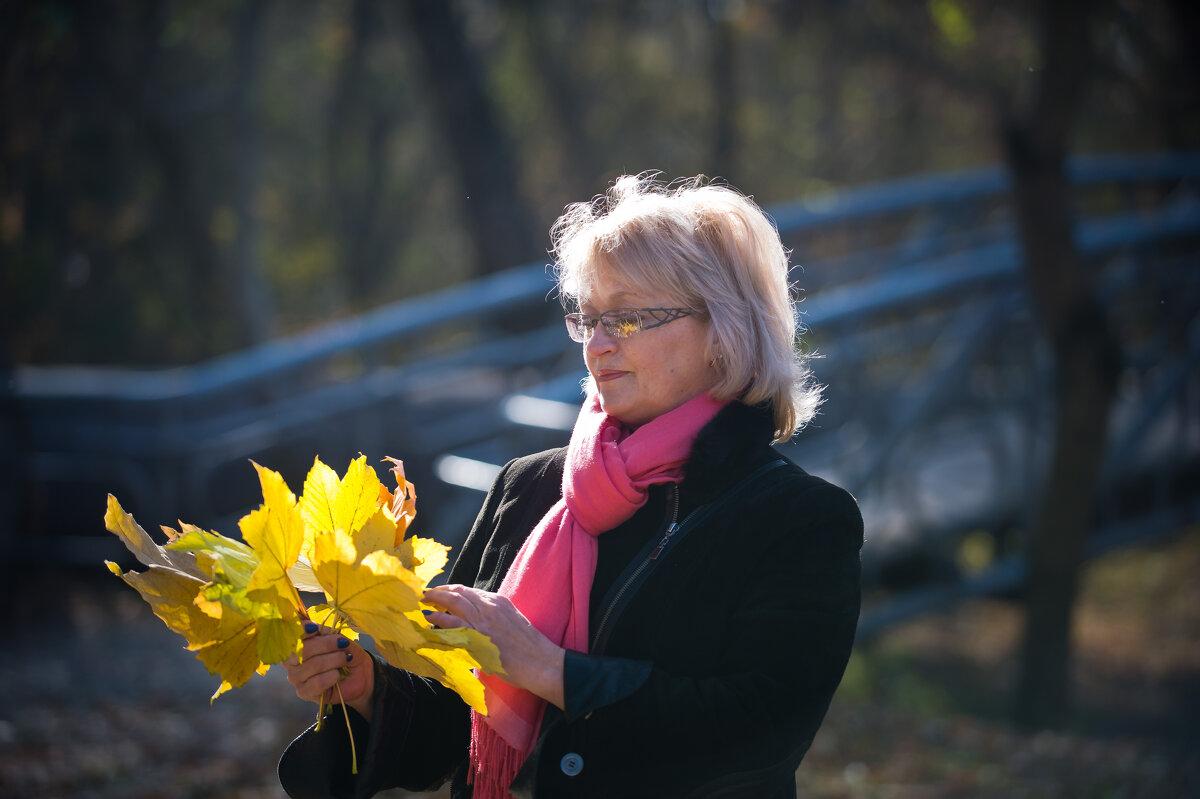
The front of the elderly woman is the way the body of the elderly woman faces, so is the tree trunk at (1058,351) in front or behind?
behind

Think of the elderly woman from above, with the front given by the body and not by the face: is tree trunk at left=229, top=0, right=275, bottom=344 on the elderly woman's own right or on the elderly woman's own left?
on the elderly woman's own right

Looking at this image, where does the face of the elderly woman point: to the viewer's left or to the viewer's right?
to the viewer's left

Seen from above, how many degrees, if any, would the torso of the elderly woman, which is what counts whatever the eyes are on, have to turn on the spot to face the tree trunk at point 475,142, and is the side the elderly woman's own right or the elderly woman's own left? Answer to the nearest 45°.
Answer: approximately 135° to the elderly woman's own right

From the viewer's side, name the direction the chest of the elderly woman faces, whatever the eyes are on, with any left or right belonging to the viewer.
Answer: facing the viewer and to the left of the viewer

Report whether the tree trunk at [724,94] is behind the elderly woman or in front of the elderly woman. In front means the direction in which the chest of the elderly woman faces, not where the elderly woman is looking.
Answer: behind
